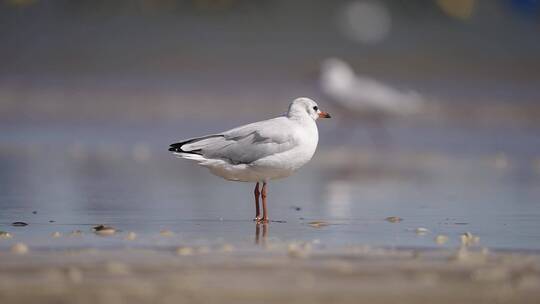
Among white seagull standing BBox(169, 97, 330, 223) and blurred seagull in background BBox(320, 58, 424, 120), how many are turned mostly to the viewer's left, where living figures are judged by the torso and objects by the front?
1

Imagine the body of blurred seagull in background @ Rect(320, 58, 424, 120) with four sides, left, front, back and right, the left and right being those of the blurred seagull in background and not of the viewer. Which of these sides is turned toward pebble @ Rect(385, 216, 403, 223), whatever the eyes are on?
left

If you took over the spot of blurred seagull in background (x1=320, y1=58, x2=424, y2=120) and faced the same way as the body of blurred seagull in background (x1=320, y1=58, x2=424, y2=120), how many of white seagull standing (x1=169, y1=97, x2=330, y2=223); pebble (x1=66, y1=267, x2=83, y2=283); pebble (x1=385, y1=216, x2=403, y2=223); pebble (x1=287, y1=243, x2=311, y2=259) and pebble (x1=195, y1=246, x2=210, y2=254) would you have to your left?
5

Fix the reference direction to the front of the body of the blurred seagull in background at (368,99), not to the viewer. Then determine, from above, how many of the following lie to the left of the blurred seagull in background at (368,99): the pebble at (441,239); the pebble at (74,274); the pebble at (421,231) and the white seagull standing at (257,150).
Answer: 4

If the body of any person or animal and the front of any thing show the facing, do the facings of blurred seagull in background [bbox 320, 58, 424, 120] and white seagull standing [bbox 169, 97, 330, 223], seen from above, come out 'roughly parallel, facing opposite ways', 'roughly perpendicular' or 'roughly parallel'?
roughly parallel, facing opposite ways

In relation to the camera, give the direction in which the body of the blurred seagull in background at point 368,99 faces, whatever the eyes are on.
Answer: to the viewer's left

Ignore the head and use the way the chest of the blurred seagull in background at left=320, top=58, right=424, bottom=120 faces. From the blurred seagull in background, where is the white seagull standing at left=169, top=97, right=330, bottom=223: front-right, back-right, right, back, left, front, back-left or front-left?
left

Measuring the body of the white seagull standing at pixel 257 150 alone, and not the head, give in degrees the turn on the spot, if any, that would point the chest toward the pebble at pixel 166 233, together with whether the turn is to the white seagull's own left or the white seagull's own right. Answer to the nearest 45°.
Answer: approximately 135° to the white seagull's own right

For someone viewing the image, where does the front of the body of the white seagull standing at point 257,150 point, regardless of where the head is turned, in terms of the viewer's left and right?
facing to the right of the viewer

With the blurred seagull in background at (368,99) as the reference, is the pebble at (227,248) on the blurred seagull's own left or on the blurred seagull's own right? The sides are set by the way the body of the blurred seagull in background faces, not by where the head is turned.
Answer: on the blurred seagull's own left
